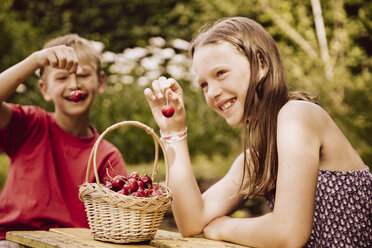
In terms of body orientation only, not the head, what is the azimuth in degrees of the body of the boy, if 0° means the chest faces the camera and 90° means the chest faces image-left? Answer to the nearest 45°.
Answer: approximately 0°

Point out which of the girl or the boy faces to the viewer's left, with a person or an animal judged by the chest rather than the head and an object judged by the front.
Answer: the girl

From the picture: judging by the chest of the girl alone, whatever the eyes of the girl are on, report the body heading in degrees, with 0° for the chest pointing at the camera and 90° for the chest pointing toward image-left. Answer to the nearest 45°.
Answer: approximately 90°

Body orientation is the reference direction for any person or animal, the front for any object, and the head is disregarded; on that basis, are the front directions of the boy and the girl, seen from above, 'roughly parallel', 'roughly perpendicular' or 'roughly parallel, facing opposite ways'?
roughly perpendicular

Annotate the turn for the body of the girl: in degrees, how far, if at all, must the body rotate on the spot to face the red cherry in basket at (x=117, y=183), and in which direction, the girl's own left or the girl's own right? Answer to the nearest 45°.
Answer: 0° — they already face it

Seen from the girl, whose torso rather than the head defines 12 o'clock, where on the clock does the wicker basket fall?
The wicker basket is roughly at 11 o'clock from the girl.

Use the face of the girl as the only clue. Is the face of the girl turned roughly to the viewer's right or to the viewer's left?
to the viewer's left

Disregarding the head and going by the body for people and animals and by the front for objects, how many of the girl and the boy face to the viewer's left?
1
